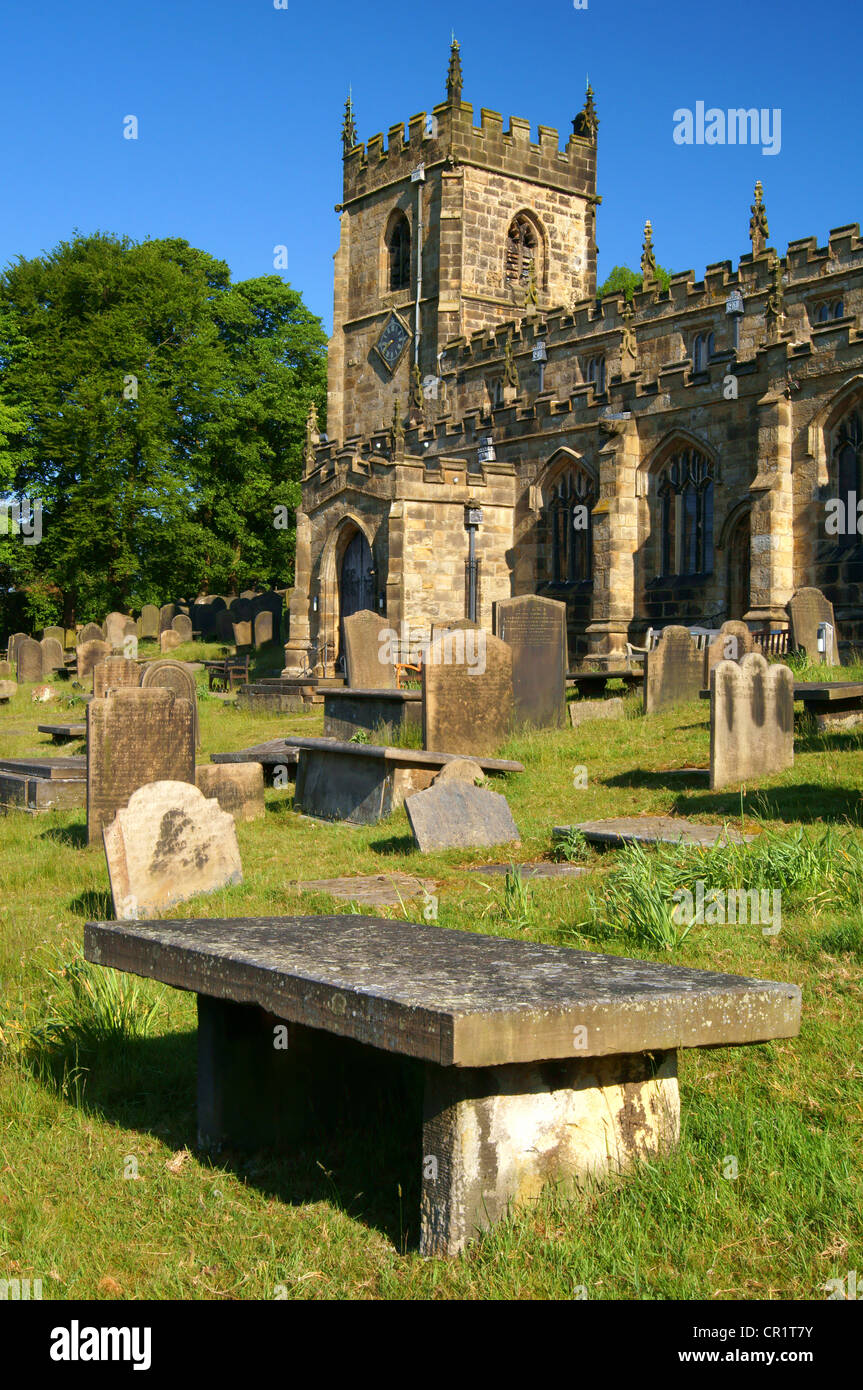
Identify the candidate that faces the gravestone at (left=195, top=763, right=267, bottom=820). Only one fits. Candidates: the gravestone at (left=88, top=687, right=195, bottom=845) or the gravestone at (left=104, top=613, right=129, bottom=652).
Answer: the gravestone at (left=104, top=613, right=129, bottom=652)

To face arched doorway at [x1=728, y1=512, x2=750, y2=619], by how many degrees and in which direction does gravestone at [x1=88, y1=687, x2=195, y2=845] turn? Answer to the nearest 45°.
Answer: approximately 135° to its left

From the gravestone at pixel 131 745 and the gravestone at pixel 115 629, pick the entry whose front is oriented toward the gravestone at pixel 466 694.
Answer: the gravestone at pixel 115 629

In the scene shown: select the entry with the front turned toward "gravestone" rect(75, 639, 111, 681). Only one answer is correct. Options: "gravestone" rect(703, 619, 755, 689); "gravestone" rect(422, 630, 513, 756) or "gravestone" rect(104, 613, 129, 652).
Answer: "gravestone" rect(104, 613, 129, 652)

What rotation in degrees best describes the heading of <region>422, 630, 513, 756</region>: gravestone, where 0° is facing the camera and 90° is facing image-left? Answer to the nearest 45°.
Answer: approximately 0°

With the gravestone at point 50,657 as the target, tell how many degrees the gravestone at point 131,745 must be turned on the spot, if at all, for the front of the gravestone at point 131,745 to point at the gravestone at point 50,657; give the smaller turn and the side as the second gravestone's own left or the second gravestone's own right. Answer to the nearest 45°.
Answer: approximately 180°

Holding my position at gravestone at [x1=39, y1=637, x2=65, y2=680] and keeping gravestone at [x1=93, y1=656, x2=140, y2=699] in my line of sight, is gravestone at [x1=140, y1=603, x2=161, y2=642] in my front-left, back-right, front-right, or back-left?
back-left

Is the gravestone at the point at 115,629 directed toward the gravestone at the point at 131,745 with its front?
yes

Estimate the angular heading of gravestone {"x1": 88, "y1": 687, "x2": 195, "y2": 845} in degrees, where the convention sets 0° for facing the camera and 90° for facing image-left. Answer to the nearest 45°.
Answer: approximately 0°

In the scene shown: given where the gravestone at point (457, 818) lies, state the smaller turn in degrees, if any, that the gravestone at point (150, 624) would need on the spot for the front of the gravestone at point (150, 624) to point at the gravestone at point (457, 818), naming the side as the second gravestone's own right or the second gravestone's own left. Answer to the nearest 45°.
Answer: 0° — it already faces it
